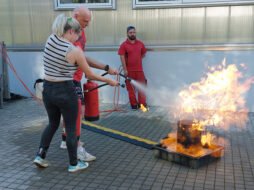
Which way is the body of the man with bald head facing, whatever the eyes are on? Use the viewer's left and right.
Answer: facing to the right of the viewer

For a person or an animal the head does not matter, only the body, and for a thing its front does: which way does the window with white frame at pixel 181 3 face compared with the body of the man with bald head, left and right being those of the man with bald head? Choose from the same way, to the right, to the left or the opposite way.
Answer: to the right

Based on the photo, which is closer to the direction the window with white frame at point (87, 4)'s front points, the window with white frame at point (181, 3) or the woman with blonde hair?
the woman with blonde hair

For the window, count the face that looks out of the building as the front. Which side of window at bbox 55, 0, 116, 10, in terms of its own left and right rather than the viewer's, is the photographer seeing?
front

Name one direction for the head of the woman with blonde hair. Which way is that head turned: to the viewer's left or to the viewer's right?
to the viewer's right

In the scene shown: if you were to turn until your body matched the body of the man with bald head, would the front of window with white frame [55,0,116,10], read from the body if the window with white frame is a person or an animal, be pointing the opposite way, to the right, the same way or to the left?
to the right

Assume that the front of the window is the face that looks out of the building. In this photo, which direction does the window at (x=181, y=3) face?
toward the camera

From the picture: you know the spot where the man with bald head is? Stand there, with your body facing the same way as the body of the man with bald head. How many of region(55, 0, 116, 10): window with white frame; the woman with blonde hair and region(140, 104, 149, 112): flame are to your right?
1

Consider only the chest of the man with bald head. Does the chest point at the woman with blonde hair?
no

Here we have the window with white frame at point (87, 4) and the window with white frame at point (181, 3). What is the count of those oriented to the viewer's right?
0

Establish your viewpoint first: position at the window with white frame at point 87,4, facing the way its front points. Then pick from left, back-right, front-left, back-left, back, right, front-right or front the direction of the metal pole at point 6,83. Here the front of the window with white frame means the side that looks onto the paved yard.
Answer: right

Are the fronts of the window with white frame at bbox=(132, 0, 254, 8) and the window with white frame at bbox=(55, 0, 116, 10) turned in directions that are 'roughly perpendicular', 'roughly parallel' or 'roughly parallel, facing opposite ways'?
roughly parallel
